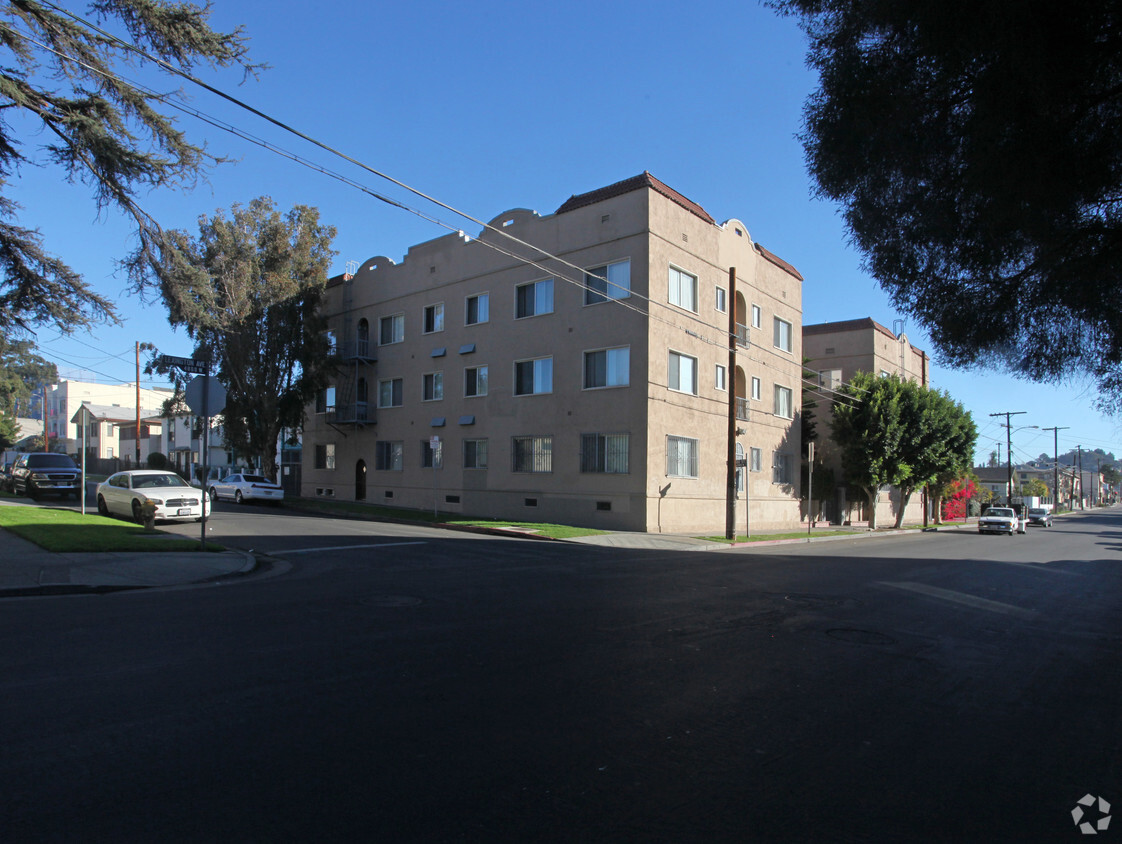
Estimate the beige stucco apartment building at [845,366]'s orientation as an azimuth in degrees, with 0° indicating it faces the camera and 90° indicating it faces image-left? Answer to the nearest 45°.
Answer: approximately 315°

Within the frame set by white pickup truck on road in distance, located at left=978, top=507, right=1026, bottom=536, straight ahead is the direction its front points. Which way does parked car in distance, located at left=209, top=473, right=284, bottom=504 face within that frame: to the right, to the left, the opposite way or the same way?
to the right

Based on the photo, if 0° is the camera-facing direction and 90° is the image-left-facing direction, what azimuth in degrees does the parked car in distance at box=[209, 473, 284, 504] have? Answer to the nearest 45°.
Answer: approximately 135°

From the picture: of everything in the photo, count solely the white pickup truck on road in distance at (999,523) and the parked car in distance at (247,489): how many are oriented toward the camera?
1

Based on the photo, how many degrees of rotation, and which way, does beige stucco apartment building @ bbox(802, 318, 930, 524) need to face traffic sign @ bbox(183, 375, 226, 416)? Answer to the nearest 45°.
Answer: approximately 45° to its right

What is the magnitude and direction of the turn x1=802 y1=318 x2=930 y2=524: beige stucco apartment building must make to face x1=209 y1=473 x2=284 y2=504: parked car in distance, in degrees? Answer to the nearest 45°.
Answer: approximately 90° to its right

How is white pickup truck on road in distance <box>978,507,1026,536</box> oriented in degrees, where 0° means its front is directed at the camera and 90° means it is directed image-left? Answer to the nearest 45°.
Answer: approximately 0°

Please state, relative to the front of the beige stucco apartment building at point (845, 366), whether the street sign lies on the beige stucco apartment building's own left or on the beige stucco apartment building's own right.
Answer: on the beige stucco apartment building's own right
